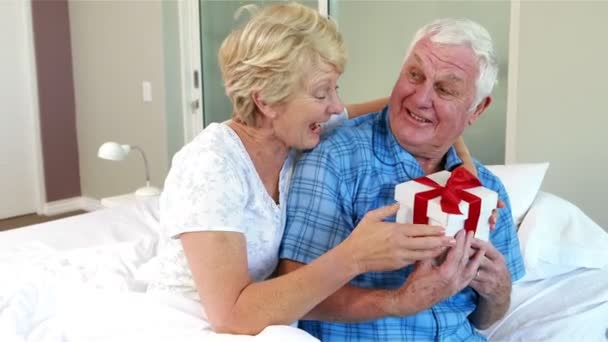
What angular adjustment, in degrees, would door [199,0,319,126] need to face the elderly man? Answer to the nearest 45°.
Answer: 0° — it already faces them

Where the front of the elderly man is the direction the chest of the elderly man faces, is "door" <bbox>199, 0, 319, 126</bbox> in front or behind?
behind

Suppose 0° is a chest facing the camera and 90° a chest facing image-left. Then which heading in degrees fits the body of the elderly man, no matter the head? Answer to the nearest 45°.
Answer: approximately 315°

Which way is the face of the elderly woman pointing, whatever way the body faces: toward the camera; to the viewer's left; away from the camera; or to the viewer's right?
to the viewer's right

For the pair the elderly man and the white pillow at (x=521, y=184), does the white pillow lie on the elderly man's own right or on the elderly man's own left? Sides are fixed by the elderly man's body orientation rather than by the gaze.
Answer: on the elderly man's own left

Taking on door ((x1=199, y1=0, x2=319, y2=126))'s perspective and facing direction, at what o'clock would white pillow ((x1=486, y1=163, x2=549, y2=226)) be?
The white pillow is roughly at 11 o'clock from the door.
